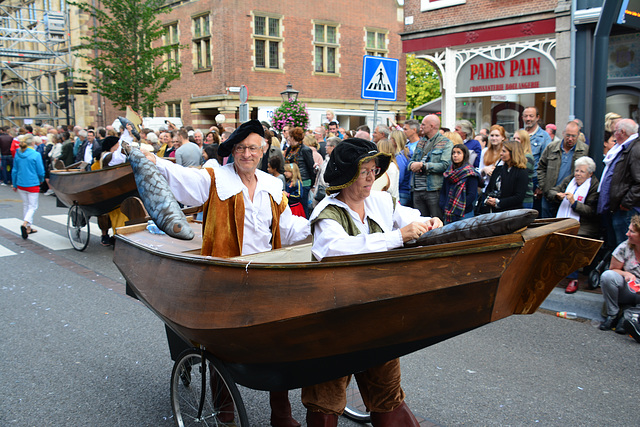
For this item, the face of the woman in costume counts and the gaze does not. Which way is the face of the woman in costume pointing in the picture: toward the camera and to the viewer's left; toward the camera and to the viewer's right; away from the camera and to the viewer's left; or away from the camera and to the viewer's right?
toward the camera and to the viewer's right

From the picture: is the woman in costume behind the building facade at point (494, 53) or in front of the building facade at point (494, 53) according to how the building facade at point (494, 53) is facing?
in front

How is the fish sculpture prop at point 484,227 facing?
to the viewer's right

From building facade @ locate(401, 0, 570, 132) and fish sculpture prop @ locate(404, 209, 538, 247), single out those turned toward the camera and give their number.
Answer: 1

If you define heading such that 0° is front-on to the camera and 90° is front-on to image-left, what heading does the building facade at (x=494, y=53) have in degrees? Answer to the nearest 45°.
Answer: approximately 0°

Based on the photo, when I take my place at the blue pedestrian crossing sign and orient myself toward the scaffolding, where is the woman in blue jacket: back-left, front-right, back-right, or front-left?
front-left

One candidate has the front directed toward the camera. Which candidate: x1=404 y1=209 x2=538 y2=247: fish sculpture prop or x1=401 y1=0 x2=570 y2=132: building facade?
the building facade

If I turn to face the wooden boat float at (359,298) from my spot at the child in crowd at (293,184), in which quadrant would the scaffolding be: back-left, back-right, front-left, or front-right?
back-right

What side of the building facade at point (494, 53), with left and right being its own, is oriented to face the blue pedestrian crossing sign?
front
